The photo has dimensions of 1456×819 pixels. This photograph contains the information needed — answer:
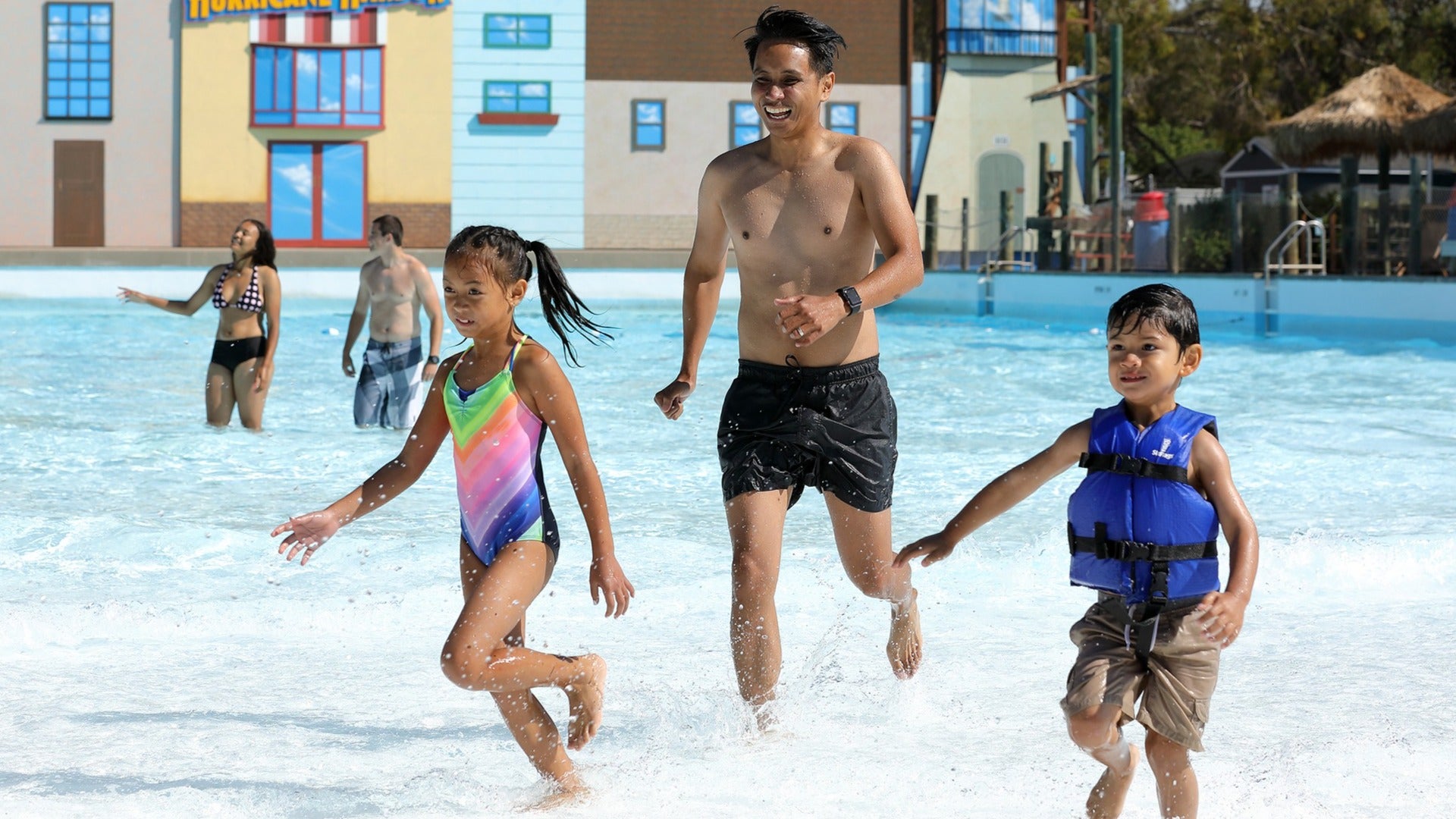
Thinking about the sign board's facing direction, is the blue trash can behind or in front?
in front

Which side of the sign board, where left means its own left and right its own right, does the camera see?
front

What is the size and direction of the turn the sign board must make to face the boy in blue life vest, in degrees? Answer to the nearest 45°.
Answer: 0° — it already faces them

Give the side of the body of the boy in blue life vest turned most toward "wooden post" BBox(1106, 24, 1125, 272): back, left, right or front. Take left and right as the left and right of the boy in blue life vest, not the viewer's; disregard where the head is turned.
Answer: back

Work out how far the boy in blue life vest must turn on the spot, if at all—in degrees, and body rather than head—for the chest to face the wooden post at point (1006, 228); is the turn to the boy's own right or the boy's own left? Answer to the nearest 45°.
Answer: approximately 180°

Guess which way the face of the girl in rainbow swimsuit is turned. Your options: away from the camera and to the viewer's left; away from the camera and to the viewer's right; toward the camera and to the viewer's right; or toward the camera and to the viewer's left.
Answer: toward the camera and to the viewer's left

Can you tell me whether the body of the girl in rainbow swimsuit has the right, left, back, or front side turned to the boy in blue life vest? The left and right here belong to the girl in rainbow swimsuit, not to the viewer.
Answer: left

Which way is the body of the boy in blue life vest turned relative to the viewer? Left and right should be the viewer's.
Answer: facing the viewer
